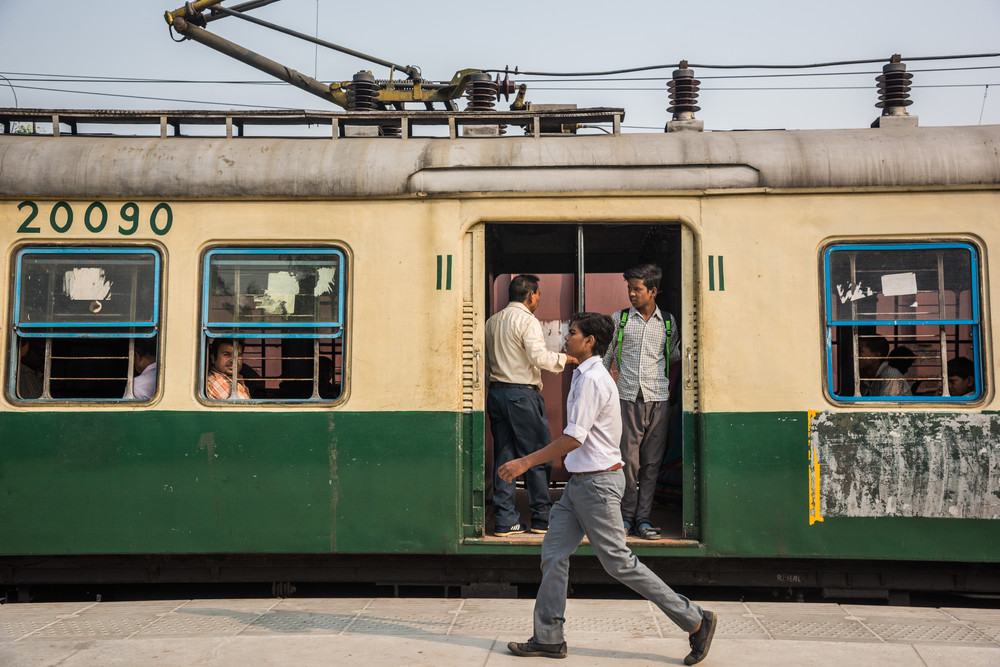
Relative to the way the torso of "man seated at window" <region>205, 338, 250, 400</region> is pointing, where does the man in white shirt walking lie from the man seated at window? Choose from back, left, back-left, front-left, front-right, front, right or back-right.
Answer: front

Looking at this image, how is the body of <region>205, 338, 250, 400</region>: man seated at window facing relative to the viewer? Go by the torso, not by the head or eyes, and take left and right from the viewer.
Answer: facing the viewer and to the right of the viewer

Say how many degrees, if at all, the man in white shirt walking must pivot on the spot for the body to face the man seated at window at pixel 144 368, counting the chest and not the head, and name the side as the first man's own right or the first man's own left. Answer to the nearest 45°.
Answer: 0° — they already face them

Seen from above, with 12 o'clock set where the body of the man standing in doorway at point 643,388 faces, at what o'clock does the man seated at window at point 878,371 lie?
The man seated at window is roughly at 9 o'clock from the man standing in doorway.

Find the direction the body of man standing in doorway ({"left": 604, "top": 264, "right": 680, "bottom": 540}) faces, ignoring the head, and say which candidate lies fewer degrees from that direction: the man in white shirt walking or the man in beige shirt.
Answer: the man in white shirt walking

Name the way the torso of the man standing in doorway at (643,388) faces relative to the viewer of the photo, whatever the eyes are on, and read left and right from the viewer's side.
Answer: facing the viewer

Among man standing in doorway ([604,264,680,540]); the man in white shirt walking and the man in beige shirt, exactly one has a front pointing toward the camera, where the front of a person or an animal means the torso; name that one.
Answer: the man standing in doorway

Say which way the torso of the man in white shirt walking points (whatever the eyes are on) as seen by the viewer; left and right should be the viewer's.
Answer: facing to the left of the viewer

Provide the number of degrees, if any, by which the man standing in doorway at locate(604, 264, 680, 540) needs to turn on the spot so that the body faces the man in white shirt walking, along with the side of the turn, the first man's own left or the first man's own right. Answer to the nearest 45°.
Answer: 0° — they already face them

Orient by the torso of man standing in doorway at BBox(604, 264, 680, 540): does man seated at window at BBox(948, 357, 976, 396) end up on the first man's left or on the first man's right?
on the first man's left

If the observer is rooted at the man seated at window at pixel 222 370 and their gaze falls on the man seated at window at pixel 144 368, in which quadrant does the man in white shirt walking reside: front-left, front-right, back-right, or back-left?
back-left

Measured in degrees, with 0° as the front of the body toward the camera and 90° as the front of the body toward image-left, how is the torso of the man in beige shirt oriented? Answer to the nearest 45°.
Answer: approximately 225°

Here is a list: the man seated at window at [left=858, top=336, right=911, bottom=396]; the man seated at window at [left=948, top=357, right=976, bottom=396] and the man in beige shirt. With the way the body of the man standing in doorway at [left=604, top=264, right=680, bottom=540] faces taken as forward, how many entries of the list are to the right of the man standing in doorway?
1

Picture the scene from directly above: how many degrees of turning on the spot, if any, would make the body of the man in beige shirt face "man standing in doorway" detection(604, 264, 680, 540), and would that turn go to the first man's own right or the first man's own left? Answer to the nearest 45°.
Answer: approximately 45° to the first man's own right

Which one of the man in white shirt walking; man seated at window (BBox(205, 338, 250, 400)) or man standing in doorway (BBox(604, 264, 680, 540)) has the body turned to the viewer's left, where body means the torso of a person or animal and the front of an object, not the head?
the man in white shirt walking

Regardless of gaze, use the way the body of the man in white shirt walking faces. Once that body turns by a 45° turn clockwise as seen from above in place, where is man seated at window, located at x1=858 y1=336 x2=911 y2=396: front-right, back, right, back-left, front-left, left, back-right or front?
right

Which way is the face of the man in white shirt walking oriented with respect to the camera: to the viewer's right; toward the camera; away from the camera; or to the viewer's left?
to the viewer's left
